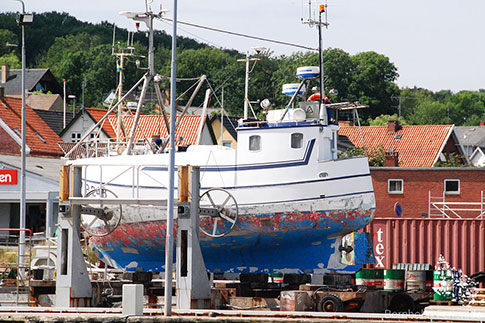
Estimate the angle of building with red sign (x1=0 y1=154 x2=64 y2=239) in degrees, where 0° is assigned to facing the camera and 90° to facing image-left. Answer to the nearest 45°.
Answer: approximately 0°

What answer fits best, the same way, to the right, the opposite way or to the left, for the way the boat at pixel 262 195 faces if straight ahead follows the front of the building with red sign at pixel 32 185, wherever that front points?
to the right

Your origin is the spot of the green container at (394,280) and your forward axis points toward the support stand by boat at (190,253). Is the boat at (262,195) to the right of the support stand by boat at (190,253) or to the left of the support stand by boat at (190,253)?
right

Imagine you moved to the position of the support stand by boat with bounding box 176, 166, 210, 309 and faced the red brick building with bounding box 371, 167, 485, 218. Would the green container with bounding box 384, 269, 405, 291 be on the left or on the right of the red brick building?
right

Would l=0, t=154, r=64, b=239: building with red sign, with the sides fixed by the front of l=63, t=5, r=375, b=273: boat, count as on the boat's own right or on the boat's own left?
on the boat's own right

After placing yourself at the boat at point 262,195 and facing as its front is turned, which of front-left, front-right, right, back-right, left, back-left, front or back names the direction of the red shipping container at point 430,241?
back-right

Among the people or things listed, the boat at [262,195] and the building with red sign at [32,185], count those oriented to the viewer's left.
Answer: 1

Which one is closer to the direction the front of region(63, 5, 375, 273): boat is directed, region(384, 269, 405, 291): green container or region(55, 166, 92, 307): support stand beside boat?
the support stand beside boat

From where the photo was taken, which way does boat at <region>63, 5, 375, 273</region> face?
to the viewer's left

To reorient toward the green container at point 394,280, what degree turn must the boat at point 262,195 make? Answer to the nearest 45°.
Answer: approximately 180°
